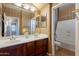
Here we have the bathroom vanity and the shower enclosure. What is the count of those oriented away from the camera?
0

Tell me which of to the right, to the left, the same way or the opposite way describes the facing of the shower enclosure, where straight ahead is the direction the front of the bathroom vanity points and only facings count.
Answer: to the right

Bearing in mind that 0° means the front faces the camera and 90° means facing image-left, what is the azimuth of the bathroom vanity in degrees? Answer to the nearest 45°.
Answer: approximately 315°
